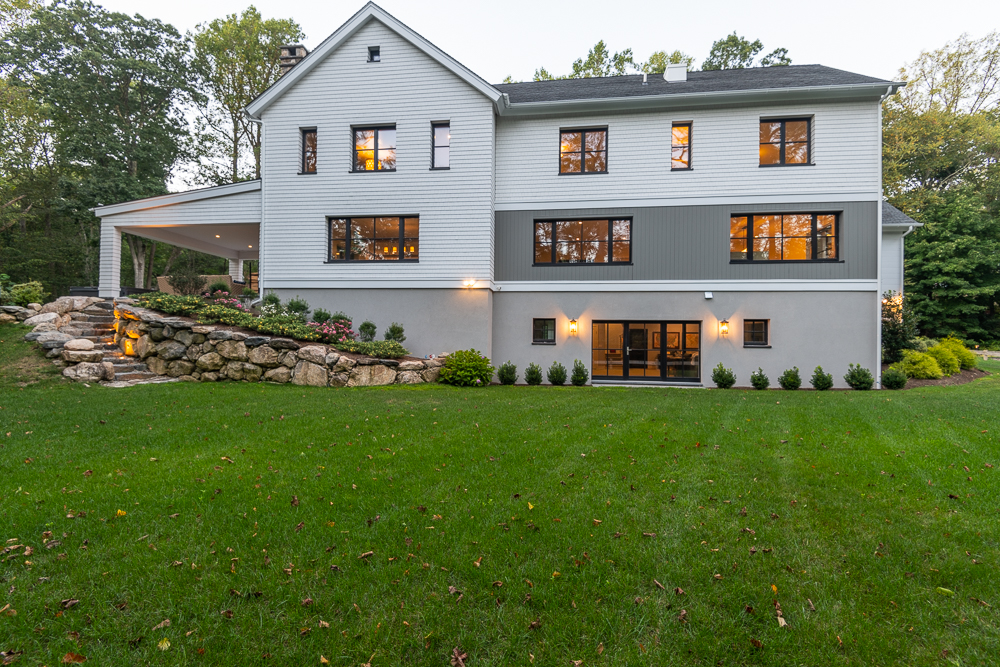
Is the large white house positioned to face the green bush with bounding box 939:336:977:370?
no

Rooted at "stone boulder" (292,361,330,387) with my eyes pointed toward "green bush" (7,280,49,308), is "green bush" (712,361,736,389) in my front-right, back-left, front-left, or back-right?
back-right

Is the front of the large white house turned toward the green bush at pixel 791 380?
no

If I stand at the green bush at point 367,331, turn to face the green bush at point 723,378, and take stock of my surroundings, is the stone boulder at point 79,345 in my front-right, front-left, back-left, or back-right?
back-right
